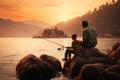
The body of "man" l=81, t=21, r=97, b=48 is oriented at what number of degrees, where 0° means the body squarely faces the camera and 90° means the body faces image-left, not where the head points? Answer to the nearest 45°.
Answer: approximately 135°

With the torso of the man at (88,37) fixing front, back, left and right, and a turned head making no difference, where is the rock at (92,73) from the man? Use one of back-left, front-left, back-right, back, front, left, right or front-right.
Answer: back-left

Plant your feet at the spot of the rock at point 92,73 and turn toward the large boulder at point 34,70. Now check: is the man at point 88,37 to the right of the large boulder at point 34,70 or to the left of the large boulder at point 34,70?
right

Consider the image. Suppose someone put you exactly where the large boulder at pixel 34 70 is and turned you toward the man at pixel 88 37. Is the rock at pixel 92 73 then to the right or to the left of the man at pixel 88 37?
right
